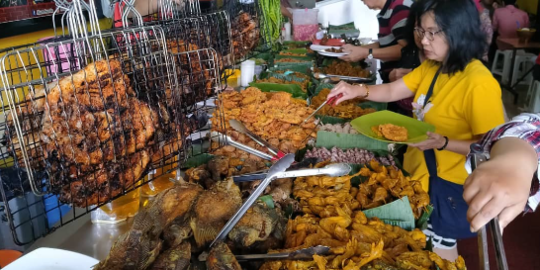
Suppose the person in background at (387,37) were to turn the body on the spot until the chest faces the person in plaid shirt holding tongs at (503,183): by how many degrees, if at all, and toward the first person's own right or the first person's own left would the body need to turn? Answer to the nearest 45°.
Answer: approximately 90° to the first person's own left

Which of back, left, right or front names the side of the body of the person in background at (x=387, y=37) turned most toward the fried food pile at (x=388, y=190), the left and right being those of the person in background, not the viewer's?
left

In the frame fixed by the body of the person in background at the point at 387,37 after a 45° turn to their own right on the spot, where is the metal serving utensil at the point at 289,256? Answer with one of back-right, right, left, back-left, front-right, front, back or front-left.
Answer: back-left

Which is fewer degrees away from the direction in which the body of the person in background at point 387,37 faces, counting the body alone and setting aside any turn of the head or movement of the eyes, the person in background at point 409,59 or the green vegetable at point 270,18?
the green vegetable

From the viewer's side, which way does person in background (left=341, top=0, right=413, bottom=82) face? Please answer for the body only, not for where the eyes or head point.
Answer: to the viewer's left

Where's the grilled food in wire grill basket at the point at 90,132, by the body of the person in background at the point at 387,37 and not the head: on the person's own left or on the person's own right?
on the person's own left

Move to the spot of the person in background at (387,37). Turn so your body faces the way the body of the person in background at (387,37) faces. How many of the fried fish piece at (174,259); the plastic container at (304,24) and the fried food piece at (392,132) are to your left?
2

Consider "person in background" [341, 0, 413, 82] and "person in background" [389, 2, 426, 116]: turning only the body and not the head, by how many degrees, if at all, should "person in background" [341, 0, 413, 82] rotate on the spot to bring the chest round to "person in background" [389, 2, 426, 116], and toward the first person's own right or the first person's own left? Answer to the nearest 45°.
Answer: approximately 90° to the first person's own left

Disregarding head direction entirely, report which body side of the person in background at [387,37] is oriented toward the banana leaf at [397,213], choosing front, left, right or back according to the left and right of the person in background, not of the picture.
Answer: left

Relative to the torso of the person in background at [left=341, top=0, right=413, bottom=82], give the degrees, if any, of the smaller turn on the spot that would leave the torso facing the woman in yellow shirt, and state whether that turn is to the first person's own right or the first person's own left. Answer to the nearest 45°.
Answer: approximately 90° to the first person's own left

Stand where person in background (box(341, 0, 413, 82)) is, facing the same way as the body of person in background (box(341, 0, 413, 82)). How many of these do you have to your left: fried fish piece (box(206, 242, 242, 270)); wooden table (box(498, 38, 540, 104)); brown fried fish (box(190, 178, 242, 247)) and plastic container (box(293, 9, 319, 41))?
2

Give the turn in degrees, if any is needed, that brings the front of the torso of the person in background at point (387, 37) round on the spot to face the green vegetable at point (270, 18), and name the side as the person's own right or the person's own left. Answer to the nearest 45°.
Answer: approximately 45° to the person's own left

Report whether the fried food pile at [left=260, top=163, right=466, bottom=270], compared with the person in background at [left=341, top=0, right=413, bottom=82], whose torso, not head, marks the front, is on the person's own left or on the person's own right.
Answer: on the person's own left

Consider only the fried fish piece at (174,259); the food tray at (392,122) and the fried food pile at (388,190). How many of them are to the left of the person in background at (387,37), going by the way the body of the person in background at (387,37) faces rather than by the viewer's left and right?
3

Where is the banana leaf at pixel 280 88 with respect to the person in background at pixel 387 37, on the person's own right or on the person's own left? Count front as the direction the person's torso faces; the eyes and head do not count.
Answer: on the person's own left
